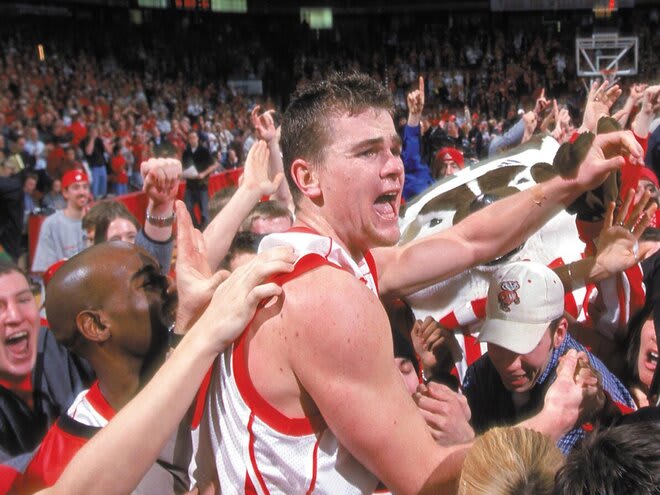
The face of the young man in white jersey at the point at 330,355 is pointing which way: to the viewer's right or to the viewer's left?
to the viewer's right

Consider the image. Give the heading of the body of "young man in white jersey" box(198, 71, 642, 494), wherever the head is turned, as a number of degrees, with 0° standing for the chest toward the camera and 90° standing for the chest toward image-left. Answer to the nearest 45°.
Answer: approximately 270°
